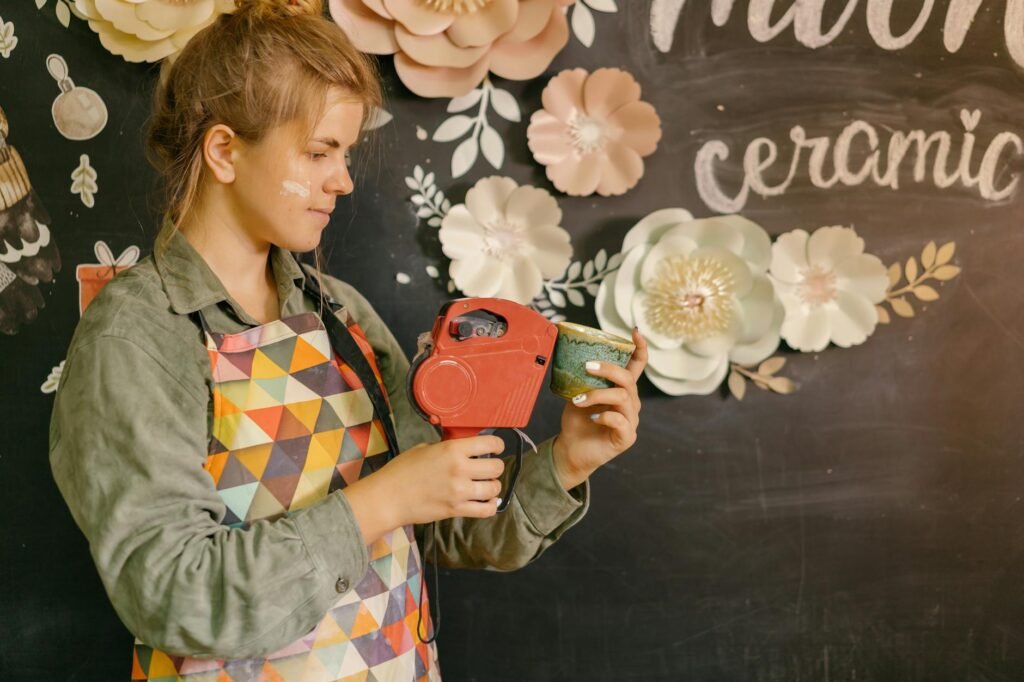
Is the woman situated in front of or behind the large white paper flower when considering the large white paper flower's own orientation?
in front

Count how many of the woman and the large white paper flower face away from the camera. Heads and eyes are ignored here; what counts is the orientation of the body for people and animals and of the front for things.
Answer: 0

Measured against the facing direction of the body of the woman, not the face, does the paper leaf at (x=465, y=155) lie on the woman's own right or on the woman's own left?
on the woman's own left

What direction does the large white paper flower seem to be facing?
toward the camera

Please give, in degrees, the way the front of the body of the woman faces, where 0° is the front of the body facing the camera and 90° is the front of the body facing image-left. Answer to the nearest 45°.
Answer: approximately 315°

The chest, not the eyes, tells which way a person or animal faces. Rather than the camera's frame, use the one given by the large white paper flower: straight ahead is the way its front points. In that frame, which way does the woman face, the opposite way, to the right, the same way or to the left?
to the left

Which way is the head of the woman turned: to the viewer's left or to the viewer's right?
to the viewer's right

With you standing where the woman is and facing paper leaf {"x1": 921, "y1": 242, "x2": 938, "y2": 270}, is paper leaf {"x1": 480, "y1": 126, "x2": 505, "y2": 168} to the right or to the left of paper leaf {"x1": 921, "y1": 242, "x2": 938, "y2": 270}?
left

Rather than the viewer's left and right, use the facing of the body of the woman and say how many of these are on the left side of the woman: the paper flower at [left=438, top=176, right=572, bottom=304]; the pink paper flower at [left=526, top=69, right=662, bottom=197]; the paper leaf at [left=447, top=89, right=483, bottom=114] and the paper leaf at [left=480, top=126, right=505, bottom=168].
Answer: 4
